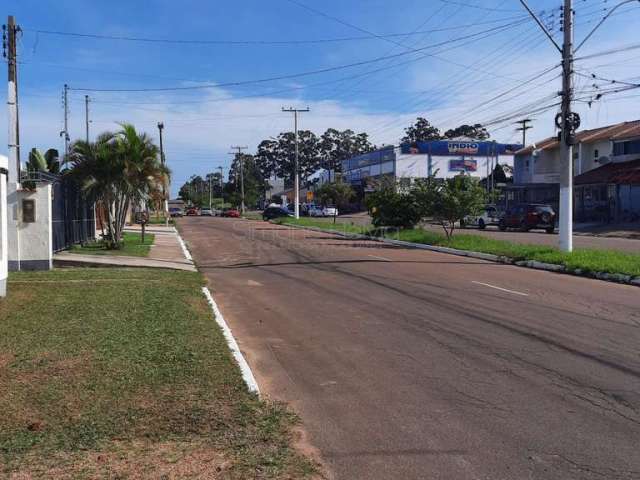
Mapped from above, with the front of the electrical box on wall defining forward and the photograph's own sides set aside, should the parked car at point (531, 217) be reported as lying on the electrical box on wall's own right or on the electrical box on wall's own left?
on the electrical box on wall's own left

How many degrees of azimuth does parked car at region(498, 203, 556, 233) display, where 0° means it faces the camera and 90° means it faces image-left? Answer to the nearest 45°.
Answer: approximately 135°

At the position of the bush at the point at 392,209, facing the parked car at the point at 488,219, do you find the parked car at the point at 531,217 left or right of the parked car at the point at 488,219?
right

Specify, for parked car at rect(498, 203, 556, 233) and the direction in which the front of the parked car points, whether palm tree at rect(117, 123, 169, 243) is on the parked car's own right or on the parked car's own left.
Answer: on the parked car's own left

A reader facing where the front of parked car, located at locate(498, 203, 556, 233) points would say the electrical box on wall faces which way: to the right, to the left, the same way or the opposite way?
the opposite way
